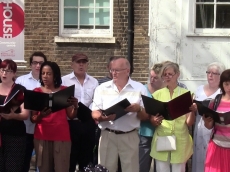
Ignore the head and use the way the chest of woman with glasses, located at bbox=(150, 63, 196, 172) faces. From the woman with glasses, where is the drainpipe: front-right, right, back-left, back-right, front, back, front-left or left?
back

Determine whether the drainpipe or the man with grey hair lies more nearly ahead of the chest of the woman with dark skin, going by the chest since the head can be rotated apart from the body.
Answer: the man with grey hair

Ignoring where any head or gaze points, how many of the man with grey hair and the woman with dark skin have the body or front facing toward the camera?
2

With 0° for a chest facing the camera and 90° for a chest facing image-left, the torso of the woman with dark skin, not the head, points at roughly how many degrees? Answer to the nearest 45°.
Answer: approximately 0°

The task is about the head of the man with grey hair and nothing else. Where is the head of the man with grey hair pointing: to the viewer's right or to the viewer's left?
to the viewer's left

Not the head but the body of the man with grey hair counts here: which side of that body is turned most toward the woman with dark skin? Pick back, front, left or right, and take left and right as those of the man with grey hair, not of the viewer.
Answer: right

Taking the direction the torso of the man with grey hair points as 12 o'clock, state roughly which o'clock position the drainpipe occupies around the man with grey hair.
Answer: The drainpipe is roughly at 6 o'clock from the man with grey hair.

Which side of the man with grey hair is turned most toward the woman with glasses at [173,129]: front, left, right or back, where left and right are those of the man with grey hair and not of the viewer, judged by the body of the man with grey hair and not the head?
left

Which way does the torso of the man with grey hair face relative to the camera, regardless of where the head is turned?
toward the camera

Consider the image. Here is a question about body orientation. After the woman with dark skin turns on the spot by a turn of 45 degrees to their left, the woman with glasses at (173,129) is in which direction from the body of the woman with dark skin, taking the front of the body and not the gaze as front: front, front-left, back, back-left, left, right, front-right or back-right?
front-left

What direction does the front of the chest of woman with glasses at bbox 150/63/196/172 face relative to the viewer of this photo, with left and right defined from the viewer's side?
facing the viewer

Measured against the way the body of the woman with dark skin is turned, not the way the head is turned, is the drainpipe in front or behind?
behind

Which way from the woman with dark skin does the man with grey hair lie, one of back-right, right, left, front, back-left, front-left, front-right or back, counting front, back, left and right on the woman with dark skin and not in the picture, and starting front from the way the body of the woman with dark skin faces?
left
